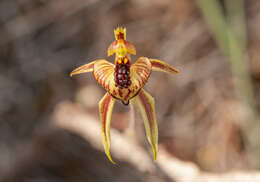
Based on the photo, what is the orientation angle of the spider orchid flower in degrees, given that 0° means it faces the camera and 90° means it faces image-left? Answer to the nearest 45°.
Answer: approximately 0°
